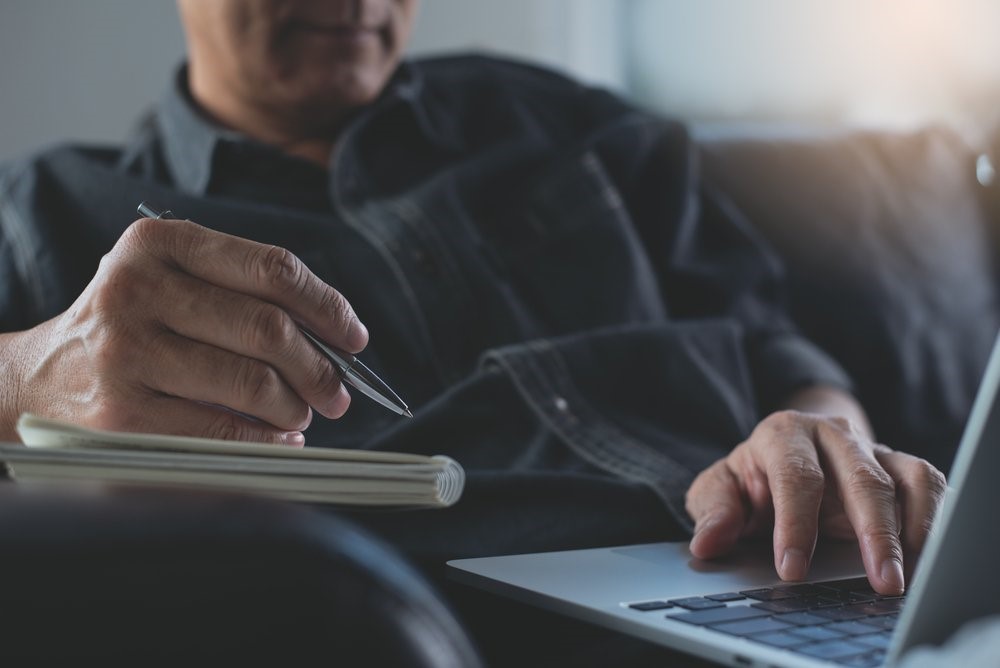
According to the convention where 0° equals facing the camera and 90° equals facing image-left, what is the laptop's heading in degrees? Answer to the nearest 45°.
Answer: approximately 135°
